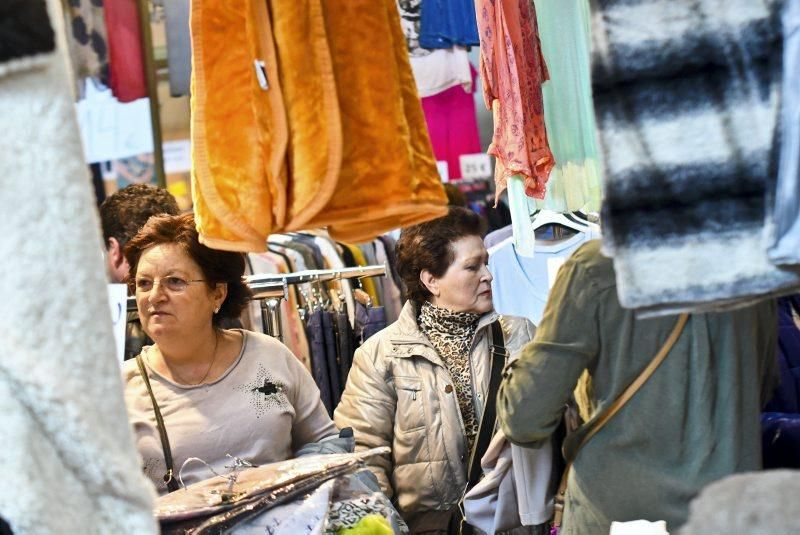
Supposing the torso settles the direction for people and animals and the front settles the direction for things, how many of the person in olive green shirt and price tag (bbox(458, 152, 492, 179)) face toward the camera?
1

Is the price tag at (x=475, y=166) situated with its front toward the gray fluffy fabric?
yes

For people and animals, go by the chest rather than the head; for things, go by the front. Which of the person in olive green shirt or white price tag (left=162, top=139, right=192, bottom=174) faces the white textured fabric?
the white price tag

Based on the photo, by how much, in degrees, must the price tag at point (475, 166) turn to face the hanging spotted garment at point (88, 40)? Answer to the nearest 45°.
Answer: approximately 45° to its right

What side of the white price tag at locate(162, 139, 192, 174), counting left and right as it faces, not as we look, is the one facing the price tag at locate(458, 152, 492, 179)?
left

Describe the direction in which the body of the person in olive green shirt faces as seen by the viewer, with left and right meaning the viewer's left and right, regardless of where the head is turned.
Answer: facing away from the viewer and to the left of the viewer

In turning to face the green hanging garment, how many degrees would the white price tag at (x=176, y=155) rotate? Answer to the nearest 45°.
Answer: approximately 45° to its left

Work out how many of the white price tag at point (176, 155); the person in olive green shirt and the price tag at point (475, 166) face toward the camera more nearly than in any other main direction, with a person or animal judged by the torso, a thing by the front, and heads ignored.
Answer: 2
